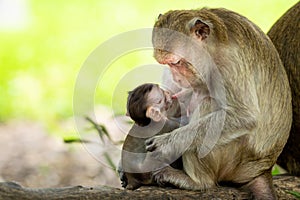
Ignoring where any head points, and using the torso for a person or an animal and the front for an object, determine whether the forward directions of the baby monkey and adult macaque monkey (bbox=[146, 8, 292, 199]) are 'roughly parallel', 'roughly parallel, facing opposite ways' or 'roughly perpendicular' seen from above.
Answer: roughly parallel, facing opposite ways

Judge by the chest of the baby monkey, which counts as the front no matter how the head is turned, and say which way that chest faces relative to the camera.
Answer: to the viewer's right

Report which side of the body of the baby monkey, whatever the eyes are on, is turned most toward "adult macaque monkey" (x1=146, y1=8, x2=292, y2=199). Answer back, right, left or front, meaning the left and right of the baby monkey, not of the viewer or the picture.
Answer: front

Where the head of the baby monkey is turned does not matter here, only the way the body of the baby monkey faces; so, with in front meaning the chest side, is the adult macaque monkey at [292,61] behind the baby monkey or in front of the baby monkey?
in front

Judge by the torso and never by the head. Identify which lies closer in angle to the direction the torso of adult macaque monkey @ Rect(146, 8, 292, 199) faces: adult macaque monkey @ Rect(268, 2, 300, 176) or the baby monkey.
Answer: the baby monkey

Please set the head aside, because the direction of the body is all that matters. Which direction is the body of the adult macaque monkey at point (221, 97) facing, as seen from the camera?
to the viewer's left

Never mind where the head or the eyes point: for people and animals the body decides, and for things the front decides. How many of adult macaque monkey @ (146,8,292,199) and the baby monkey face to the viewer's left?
1

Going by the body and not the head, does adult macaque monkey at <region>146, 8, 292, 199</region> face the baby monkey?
yes
